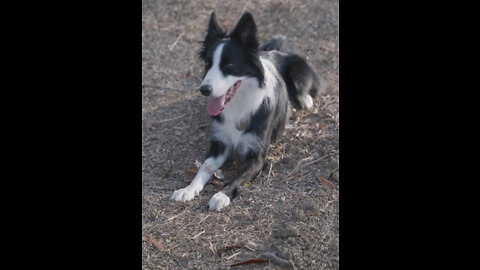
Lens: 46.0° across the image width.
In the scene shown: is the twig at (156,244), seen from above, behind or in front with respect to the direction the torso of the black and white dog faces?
in front

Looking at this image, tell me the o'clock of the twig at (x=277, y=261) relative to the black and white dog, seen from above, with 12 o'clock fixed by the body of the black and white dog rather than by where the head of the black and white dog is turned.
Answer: The twig is roughly at 10 o'clock from the black and white dog.

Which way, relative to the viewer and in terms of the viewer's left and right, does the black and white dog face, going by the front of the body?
facing the viewer and to the left of the viewer

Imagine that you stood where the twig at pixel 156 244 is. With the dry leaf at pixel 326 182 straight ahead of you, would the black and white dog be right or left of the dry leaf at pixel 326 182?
left

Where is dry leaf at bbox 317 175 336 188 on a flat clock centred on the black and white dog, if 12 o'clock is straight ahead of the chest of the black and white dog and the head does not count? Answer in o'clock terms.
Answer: The dry leaf is roughly at 9 o'clock from the black and white dog.

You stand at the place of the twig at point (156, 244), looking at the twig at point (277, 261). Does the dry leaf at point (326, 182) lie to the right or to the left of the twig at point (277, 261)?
left

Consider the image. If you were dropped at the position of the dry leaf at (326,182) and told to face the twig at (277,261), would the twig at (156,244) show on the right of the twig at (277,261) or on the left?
right
